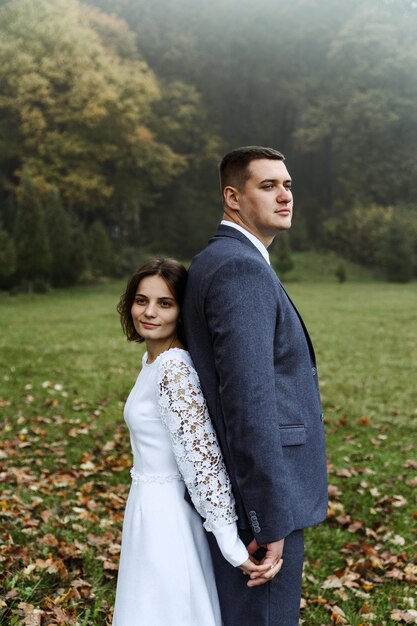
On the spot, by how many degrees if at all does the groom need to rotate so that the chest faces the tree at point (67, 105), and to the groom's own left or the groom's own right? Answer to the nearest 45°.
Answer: approximately 90° to the groom's own left

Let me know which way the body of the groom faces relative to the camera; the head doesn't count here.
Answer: to the viewer's right

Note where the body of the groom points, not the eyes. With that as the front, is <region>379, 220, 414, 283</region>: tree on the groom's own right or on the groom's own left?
on the groom's own left

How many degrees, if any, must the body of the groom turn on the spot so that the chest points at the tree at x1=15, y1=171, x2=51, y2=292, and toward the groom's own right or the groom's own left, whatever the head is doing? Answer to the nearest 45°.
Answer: approximately 90° to the groom's own left

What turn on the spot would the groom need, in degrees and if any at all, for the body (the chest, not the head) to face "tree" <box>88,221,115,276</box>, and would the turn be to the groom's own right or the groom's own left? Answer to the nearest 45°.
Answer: approximately 90° to the groom's own left
